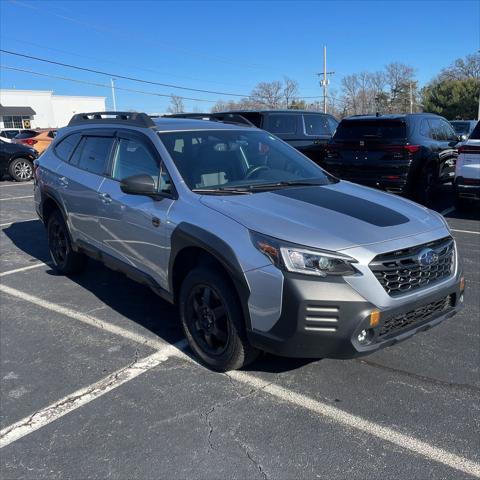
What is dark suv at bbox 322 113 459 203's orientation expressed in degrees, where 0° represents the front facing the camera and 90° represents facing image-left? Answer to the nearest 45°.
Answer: approximately 225°

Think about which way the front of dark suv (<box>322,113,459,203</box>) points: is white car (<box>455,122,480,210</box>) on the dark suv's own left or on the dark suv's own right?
on the dark suv's own right

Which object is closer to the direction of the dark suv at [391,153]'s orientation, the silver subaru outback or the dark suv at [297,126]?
the dark suv

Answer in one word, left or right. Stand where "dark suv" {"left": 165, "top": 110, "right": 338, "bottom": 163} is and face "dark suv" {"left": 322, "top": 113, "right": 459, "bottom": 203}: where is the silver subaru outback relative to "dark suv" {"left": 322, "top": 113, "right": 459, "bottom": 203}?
right

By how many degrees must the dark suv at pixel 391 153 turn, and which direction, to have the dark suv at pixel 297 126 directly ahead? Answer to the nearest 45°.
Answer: approximately 90° to its left

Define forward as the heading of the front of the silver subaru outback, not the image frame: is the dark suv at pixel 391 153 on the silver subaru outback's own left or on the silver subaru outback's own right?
on the silver subaru outback's own left

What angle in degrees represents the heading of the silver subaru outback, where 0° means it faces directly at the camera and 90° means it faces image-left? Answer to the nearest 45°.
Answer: approximately 315°
